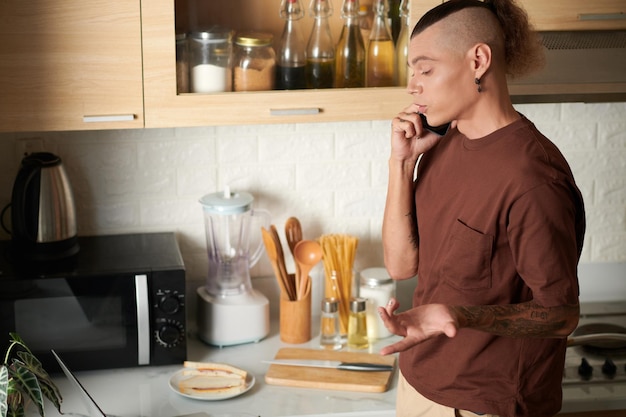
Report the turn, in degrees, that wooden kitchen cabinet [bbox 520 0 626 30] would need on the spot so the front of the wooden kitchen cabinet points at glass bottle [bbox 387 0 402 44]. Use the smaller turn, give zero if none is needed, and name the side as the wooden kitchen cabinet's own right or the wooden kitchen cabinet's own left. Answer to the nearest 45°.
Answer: approximately 90° to the wooden kitchen cabinet's own right

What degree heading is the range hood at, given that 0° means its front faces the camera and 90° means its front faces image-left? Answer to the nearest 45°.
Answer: approximately 0°

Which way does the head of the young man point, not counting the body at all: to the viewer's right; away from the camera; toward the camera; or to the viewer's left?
to the viewer's left

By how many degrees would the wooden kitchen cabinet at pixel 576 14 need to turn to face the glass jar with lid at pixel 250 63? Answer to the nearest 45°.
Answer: approximately 90° to its right

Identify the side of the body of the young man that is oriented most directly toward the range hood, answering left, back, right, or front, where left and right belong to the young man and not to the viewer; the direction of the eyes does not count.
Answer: back
